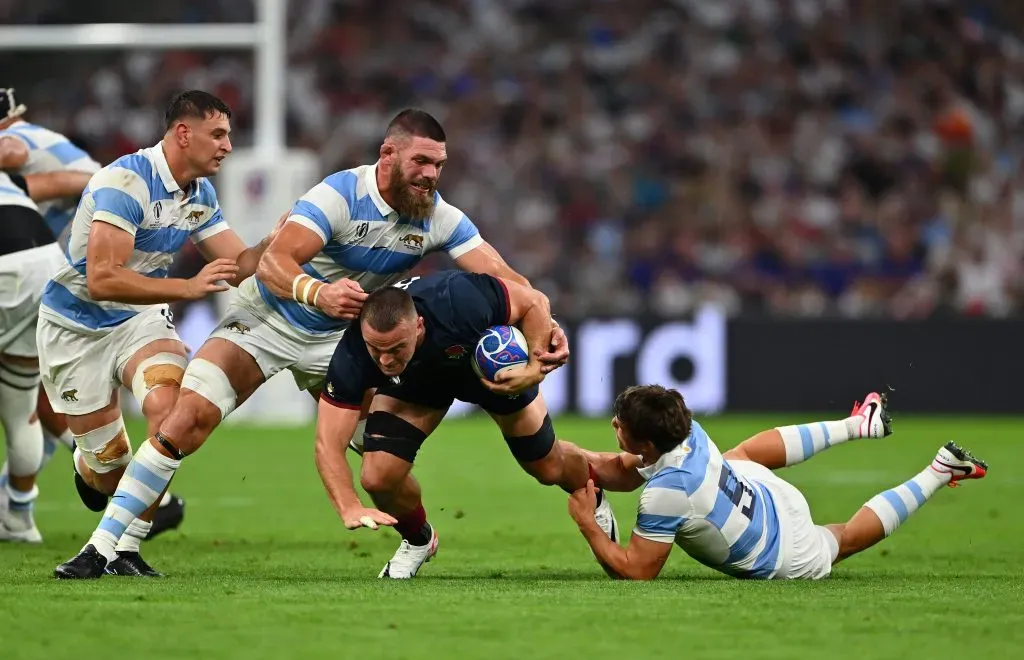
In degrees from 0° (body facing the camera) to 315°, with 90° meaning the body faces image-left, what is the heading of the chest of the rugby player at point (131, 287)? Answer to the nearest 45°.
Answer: approximately 315°

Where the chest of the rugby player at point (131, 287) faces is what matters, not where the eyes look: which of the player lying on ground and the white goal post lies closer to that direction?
the player lying on ground

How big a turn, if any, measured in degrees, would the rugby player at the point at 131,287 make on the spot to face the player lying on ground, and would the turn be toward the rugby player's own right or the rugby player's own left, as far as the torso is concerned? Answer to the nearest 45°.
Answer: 0° — they already face them

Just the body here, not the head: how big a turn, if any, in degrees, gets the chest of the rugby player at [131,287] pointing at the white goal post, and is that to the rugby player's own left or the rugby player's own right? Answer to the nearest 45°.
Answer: approximately 135° to the rugby player's own left
